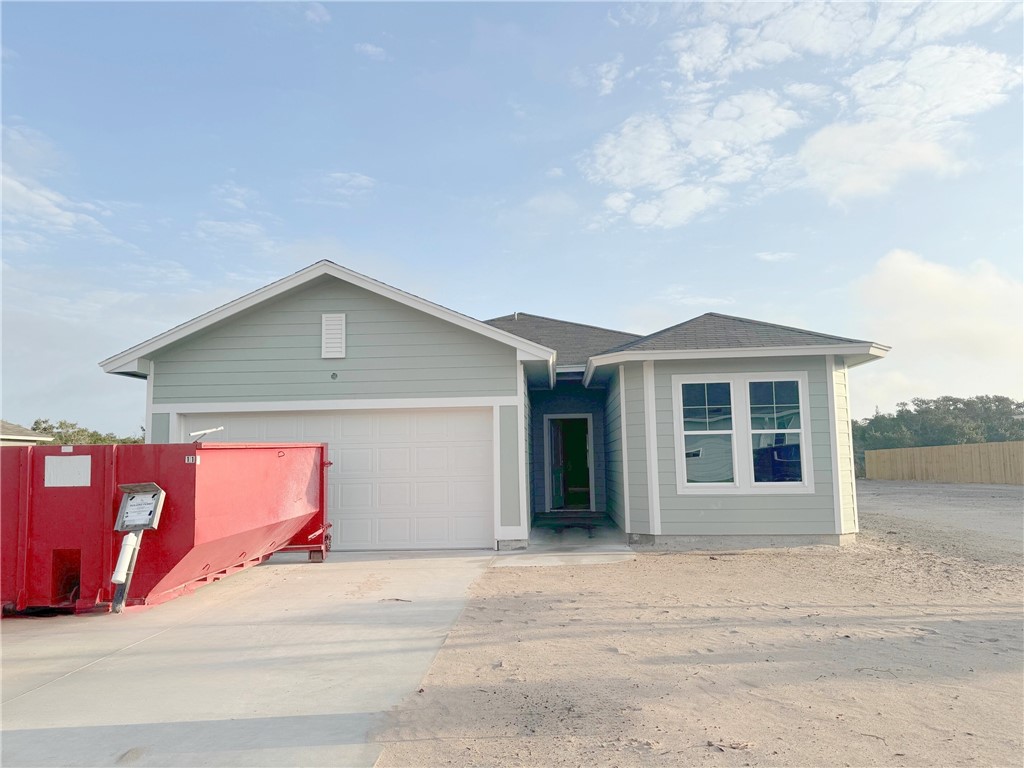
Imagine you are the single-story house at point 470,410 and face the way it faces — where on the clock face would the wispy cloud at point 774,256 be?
The wispy cloud is roughly at 8 o'clock from the single-story house.

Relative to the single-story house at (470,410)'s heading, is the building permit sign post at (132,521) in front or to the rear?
in front

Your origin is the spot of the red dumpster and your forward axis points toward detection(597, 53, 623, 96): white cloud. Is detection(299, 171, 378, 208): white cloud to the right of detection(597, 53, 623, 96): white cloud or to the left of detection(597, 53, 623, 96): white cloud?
left

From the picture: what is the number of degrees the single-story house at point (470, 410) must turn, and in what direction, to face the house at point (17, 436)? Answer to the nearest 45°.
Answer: approximately 135° to its right

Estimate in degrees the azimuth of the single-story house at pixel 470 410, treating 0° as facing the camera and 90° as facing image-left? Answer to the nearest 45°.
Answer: approximately 0°

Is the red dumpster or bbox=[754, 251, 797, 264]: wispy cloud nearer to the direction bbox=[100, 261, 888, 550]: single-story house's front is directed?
the red dumpster

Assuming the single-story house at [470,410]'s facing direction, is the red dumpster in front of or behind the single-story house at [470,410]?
in front

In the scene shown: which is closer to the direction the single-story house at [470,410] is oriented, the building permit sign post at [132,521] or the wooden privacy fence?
the building permit sign post
